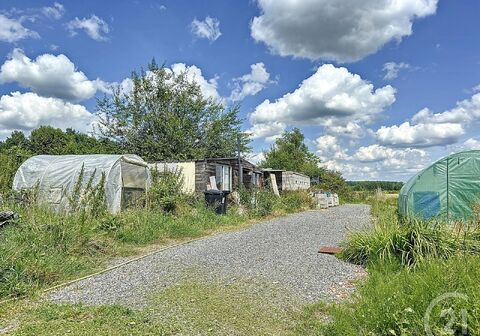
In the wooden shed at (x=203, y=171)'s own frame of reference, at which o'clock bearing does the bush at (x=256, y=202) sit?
The bush is roughly at 11 o'clock from the wooden shed.

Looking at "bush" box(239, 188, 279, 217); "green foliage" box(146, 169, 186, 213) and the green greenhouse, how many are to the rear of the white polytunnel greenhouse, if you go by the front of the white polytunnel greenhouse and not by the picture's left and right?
0

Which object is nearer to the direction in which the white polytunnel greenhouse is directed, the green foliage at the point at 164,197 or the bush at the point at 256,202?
the green foliage

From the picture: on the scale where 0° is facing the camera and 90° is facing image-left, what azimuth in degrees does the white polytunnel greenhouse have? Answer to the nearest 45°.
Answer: approximately 315°

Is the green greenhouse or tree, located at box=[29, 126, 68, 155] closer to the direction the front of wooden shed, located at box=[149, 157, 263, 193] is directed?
the green greenhouse

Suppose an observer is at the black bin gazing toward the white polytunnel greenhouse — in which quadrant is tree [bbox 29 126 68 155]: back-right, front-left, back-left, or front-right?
front-right

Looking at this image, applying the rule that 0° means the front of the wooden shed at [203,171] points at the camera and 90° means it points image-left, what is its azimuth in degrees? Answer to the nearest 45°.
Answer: approximately 315°

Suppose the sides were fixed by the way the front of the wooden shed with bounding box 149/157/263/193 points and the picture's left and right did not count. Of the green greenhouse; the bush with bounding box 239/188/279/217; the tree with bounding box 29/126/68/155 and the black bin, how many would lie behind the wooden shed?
1

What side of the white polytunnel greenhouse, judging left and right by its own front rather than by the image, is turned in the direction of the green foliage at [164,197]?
front

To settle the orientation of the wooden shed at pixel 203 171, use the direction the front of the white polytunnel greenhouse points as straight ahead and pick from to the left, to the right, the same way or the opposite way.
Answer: the same way

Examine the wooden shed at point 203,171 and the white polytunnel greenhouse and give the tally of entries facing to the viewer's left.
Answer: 0

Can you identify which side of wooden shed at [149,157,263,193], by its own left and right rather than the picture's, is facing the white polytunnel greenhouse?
right

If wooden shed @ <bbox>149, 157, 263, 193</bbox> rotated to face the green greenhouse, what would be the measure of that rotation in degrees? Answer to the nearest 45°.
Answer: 0° — it already faces it

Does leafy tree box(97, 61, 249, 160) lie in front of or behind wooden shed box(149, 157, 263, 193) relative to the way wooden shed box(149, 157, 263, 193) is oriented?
behind
